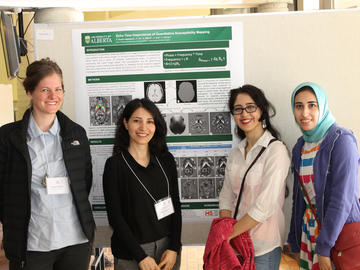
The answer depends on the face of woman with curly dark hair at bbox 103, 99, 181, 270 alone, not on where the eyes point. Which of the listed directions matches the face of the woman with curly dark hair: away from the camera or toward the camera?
toward the camera

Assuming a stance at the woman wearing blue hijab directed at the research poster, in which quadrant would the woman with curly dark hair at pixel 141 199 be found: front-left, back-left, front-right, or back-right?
front-left

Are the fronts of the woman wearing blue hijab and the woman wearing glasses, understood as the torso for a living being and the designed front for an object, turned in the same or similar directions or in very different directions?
same or similar directions

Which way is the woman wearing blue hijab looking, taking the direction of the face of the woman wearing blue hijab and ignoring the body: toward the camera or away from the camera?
toward the camera

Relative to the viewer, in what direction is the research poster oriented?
toward the camera

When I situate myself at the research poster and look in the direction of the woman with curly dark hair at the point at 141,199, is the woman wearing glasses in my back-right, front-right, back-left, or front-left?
front-left

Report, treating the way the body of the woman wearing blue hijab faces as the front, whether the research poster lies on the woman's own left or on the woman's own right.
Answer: on the woman's own right

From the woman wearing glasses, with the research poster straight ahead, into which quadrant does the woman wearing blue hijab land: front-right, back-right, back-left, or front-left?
back-right

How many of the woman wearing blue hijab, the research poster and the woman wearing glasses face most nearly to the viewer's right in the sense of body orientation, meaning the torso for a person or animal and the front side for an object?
0

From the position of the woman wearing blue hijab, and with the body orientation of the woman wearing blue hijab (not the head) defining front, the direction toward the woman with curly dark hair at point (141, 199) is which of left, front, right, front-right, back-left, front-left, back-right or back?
front-right

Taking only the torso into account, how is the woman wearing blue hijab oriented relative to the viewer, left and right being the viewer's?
facing the viewer and to the left of the viewer

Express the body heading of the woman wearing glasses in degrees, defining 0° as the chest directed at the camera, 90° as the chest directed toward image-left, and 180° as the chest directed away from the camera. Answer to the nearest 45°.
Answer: approximately 45°
